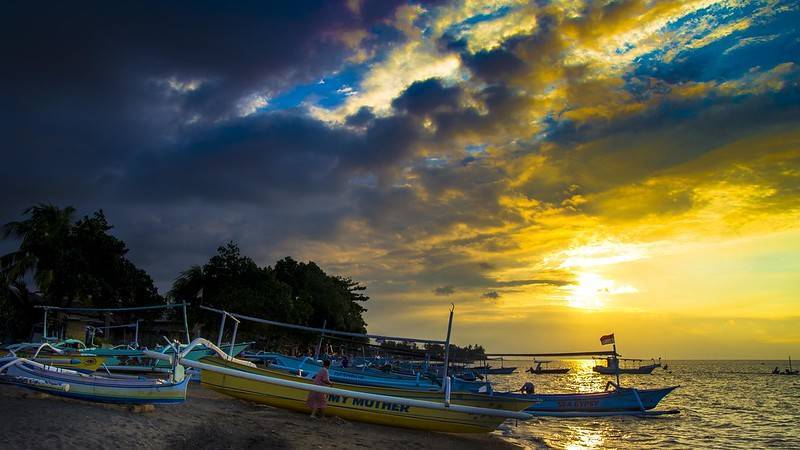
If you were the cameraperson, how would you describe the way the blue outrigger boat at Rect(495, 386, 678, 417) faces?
facing to the right of the viewer

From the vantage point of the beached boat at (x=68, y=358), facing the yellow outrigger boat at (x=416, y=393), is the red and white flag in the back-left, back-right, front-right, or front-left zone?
front-left

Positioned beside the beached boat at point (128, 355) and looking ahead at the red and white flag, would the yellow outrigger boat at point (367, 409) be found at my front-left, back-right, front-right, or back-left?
front-right

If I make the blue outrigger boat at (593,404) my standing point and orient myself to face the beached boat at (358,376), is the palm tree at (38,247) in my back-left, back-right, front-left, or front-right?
front-right

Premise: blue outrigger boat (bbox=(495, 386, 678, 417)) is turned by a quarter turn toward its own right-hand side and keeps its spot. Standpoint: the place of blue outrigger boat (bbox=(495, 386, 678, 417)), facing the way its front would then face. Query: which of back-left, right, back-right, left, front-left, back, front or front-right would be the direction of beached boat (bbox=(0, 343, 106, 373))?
front-right

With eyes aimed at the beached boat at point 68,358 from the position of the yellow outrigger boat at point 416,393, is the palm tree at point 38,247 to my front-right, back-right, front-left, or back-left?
front-right
